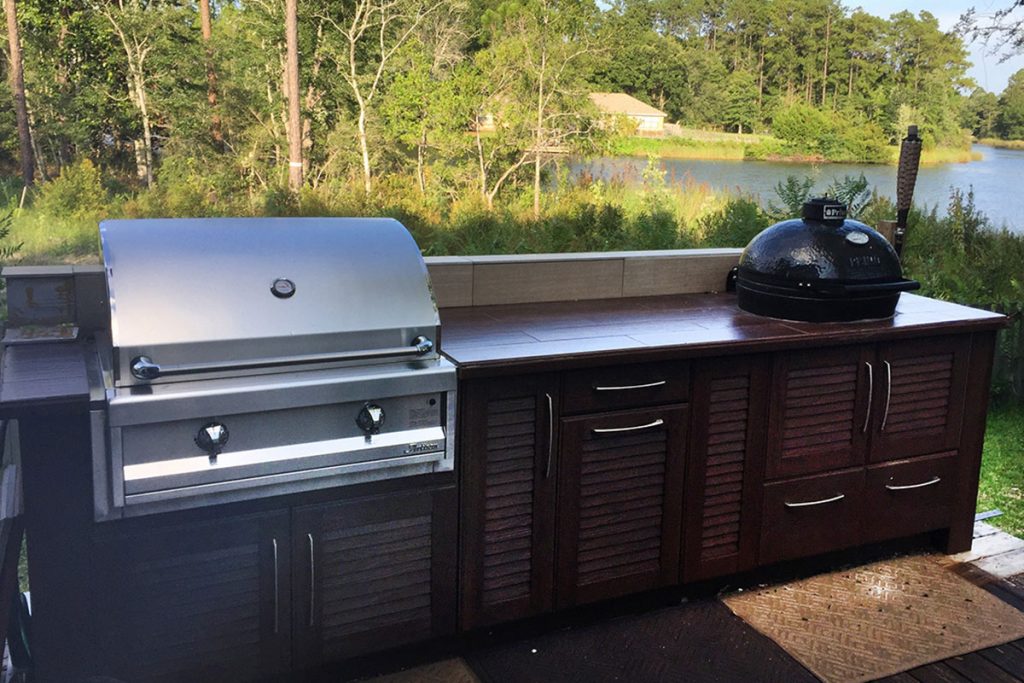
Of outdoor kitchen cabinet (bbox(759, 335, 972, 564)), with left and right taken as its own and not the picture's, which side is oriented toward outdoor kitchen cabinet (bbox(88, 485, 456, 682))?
right

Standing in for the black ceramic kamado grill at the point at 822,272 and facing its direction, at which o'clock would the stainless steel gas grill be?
The stainless steel gas grill is roughly at 3 o'clock from the black ceramic kamado grill.

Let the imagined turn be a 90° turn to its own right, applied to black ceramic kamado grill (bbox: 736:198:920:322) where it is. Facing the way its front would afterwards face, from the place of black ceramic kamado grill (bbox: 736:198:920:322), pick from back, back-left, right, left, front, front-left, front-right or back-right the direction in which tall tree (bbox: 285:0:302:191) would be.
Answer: right

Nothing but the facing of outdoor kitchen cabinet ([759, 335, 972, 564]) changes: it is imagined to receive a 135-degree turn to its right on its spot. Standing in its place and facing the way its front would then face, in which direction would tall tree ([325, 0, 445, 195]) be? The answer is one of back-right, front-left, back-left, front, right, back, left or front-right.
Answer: front-right

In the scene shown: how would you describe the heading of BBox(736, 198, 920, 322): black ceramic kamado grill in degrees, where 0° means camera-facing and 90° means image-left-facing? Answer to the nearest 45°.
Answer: approximately 315°

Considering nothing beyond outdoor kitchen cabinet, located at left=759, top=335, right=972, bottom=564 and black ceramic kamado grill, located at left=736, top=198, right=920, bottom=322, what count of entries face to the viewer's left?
0

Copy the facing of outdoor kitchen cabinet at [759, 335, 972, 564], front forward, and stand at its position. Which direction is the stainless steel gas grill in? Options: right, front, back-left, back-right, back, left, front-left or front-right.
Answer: right

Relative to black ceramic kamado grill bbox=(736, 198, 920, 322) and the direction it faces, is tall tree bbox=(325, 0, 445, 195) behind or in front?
behind

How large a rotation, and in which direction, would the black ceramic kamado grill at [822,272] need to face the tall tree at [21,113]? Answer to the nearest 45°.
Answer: approximately 180°

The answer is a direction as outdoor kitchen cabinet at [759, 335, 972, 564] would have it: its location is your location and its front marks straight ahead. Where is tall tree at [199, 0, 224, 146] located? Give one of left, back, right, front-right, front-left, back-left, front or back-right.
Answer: back

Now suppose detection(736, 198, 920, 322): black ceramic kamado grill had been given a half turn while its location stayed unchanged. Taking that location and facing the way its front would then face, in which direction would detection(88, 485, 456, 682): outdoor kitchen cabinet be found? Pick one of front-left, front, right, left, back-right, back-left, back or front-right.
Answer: left

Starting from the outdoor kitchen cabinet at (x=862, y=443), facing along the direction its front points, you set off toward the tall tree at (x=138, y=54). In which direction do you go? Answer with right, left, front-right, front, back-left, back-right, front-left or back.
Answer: back

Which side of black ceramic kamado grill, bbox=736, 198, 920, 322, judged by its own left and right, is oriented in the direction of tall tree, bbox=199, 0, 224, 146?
back

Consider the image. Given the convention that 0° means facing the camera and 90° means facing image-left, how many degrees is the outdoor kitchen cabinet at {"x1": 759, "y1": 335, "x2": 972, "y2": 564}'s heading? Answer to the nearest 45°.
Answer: approximately 315°
